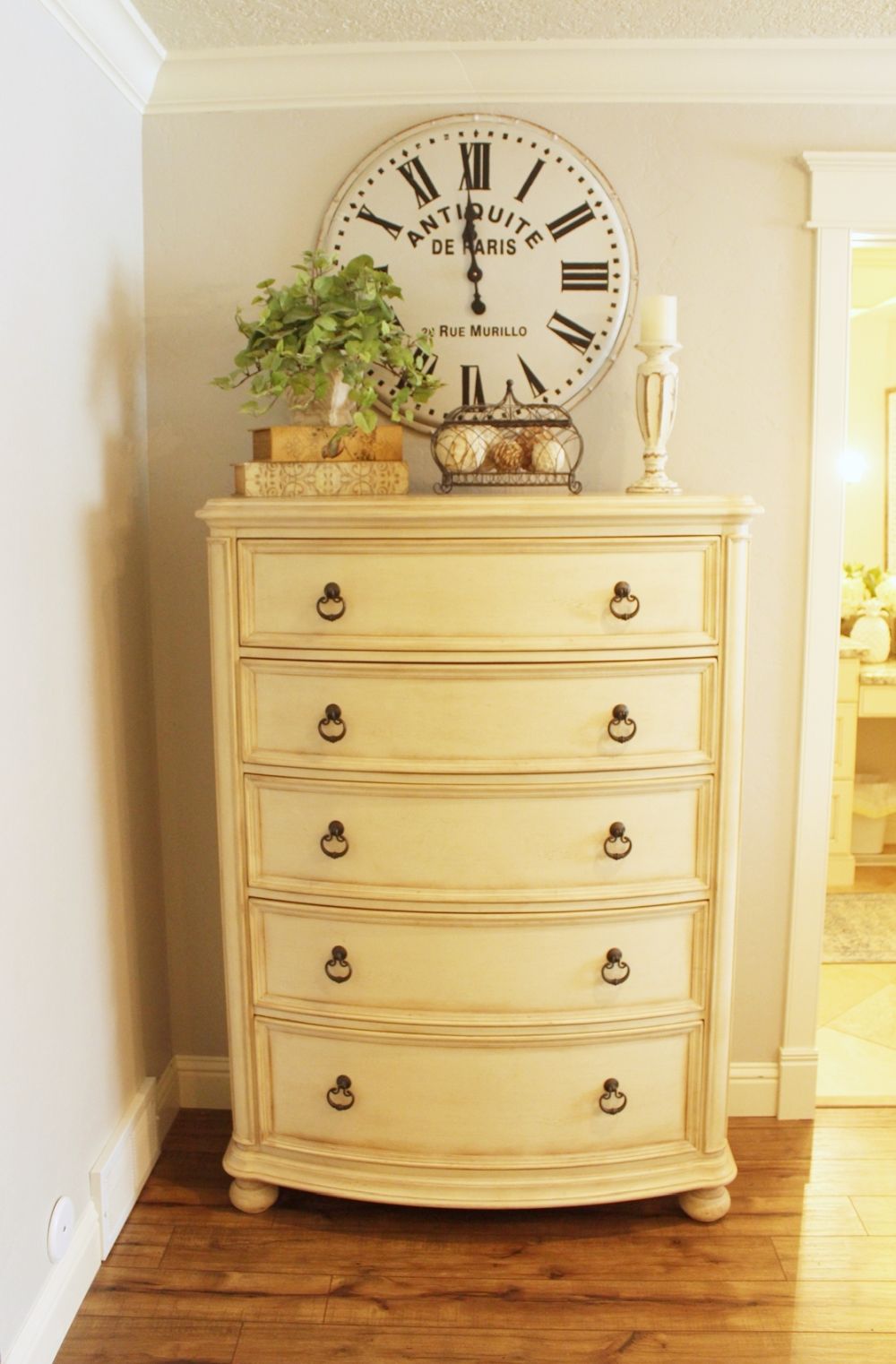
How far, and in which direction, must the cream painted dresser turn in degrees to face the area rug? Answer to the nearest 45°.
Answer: approximately 135° to its left

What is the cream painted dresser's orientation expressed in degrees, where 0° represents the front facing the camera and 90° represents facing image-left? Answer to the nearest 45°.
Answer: approximately 0°
